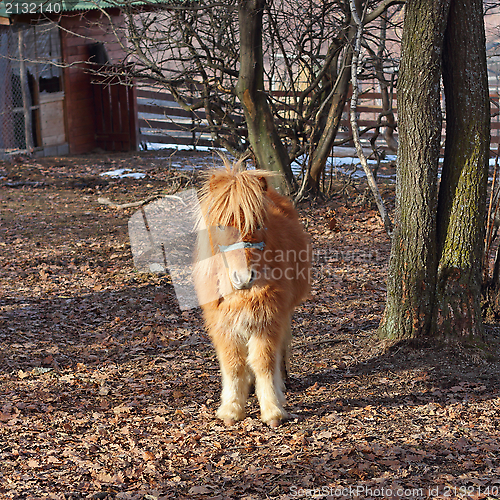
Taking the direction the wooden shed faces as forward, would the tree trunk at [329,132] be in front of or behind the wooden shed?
in front

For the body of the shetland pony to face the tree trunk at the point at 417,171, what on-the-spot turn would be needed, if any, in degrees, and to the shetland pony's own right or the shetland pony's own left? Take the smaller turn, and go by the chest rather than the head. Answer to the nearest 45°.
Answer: approximately 135° to the shetland pony's own left

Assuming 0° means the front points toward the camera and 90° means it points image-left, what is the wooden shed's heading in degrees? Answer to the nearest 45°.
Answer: approximately 0°

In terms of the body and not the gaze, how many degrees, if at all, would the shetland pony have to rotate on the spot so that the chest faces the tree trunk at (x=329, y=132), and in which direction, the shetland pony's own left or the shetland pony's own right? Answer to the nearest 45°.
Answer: approximately 180°

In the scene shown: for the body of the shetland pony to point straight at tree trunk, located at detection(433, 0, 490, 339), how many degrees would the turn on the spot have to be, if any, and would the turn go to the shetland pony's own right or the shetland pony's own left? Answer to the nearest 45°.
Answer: approximately 135° to the shetland pony's own left

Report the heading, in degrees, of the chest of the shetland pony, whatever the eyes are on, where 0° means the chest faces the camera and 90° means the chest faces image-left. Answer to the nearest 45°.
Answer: approximately 0°

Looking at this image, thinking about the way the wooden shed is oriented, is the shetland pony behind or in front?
in front

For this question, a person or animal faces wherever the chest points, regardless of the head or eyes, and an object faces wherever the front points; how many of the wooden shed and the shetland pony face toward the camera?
2

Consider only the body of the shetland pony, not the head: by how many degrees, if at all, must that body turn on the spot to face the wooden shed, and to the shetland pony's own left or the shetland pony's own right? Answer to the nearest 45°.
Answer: approximately 180°
